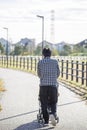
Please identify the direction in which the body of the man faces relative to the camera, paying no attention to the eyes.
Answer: away from the camera
